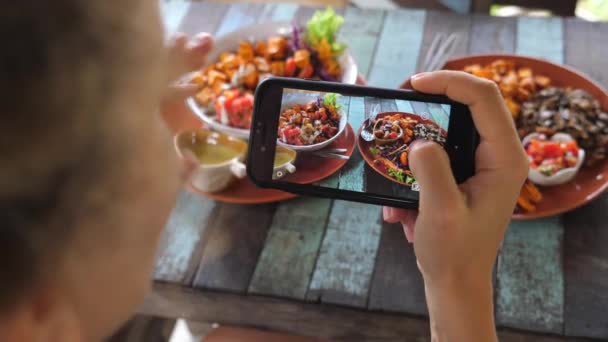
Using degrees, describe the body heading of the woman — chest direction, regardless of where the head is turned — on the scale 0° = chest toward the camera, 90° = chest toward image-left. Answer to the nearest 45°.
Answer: approximately 225°

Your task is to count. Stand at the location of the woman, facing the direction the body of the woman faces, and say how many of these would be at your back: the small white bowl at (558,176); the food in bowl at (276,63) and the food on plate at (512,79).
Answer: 0

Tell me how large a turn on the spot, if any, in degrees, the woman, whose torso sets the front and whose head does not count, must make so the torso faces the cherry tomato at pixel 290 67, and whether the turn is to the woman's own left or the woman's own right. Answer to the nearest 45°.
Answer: approximately 45° to the woman's own left

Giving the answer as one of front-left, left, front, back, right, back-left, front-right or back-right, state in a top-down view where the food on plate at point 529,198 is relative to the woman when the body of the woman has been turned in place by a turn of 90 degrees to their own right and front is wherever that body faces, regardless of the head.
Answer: left

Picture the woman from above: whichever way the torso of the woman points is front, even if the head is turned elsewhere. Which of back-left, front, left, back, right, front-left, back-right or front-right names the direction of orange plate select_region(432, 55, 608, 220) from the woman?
front

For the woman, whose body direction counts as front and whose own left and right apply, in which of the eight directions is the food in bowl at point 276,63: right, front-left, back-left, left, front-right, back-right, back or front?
front-left

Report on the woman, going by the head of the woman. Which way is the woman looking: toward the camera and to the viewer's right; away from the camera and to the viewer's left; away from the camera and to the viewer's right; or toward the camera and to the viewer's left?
away from the camera and to the viewer's right

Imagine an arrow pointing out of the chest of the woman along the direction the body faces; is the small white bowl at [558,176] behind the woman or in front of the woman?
in front

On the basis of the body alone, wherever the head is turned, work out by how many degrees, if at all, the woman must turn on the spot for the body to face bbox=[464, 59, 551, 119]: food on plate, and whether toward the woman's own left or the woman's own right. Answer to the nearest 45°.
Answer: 0° — they already face it

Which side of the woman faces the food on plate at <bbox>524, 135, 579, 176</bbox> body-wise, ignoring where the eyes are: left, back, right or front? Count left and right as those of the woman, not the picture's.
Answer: front

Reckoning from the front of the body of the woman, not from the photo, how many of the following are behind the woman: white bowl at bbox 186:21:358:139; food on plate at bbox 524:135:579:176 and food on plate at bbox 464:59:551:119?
0

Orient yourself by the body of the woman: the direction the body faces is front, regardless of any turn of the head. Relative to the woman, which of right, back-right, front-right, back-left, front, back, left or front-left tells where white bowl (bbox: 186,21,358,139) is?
front-left
